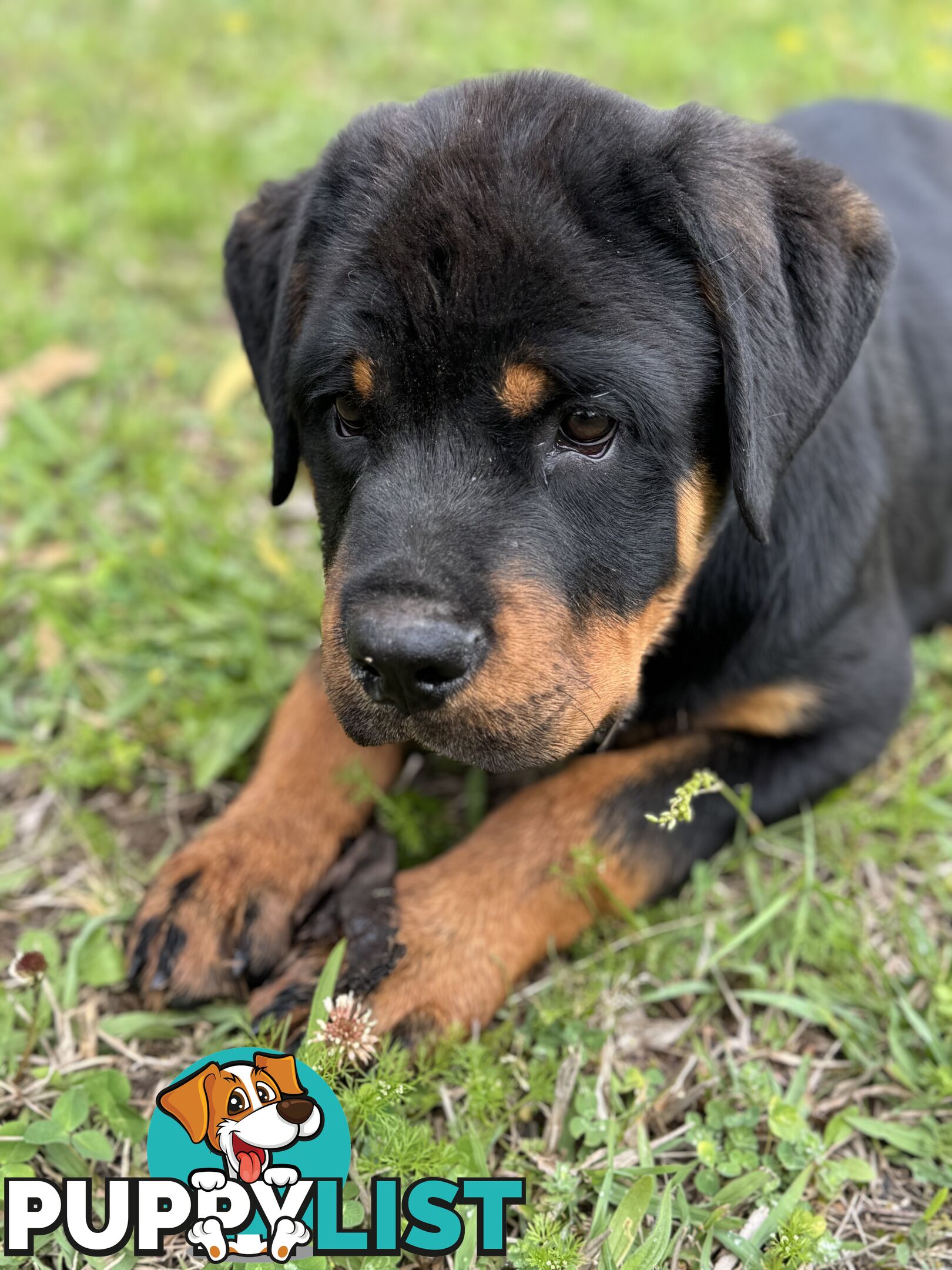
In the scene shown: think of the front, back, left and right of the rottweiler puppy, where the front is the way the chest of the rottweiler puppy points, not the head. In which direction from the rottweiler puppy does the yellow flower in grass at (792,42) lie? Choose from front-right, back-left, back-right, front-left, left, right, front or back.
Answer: back-right

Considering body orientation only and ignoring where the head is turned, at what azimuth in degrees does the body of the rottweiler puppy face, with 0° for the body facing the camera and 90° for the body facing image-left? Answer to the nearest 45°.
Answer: approximately 45°
